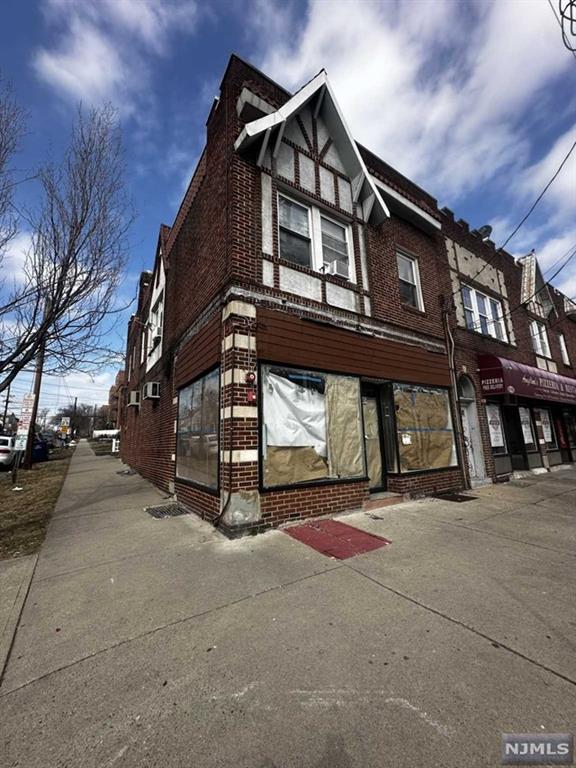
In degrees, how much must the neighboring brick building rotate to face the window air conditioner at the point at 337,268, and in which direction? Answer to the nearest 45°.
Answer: approximately 45° to its right

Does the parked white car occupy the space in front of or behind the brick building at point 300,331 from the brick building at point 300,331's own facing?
behind

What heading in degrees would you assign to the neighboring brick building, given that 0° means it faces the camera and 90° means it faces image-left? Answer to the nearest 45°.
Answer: approximately 315°

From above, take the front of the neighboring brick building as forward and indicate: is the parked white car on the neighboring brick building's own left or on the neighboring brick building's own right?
on the neighboring brick building's own right

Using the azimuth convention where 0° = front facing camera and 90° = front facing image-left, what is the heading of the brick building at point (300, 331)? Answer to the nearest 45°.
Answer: approximately 315°

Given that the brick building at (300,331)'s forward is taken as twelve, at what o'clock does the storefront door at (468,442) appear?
The storefront door is roughly at 9 o'clock from the brick building.
